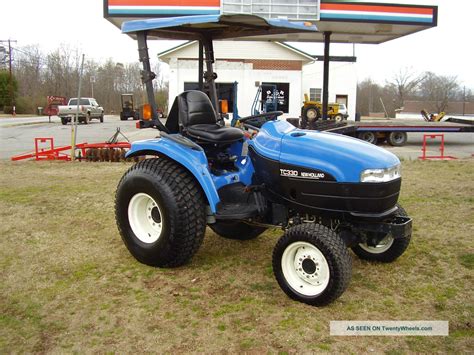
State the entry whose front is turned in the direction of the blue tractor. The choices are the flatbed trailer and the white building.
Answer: the white building

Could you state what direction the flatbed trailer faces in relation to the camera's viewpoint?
facing to the right of the viewer

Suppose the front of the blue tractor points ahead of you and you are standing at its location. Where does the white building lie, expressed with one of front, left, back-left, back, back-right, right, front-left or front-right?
back-left

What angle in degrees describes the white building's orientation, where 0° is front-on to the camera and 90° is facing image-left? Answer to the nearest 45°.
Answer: approximately 0°

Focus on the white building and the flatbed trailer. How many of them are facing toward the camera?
1

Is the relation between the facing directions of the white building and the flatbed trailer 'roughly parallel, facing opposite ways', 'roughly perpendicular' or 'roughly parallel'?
roughly perpendicular

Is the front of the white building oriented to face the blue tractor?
yes

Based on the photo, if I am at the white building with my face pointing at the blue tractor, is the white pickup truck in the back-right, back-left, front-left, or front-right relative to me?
front-right

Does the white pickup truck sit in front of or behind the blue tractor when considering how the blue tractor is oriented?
behind
